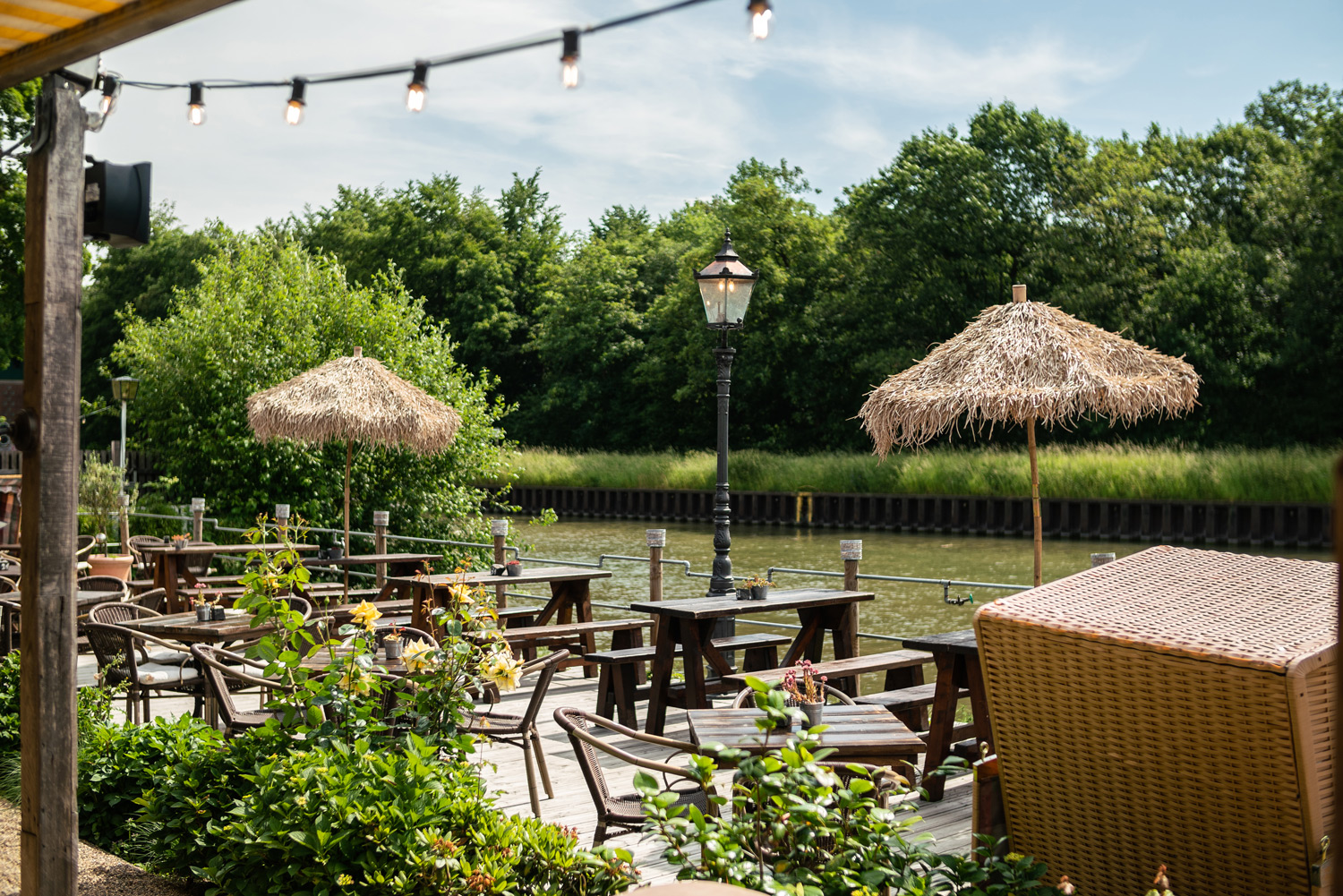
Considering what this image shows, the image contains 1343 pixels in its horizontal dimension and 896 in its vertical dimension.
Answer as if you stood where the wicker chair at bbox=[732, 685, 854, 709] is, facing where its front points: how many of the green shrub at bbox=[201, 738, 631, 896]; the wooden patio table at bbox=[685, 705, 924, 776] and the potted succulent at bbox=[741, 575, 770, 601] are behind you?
1

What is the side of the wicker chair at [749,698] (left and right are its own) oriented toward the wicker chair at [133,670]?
right

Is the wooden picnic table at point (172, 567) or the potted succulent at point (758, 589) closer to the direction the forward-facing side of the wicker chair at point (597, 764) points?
the potted succulent

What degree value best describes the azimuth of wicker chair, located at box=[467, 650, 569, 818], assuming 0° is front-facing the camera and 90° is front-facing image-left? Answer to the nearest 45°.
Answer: approximately 90°

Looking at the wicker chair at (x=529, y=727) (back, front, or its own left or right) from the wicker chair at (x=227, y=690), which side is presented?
front

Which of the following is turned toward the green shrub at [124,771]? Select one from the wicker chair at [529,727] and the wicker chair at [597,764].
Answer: the wicker chair at [529,727]

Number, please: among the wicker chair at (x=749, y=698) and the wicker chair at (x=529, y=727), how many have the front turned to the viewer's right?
0

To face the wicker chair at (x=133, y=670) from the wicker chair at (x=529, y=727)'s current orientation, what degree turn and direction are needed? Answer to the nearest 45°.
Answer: approximately 45° to its right

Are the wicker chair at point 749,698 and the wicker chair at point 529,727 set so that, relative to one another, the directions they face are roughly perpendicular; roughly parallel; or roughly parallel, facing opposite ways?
roughly perpendicular

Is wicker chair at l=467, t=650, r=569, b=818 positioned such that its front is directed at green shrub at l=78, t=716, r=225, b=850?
yes

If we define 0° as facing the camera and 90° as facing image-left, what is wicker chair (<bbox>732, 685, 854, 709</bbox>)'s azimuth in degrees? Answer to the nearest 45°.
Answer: approximately 0°

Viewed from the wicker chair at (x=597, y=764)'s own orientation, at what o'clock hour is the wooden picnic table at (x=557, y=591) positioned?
The wooden picnic table is roughly at 9 o'clock from the wicker chair.

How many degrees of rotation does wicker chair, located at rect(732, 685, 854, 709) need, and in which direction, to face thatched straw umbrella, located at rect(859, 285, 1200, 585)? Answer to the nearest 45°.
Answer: approximately 135° to its left
